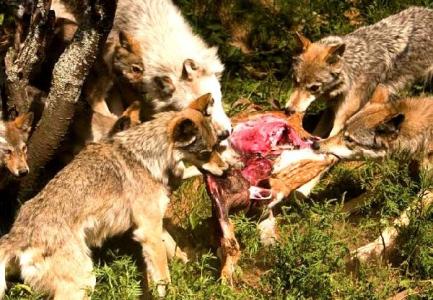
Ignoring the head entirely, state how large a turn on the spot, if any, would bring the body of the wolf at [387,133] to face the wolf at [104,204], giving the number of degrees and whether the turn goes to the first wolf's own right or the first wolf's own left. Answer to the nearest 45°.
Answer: approximately 45° to the first wolf's own left

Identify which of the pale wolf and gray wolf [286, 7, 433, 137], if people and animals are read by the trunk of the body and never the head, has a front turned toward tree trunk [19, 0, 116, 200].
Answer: the gray wolf

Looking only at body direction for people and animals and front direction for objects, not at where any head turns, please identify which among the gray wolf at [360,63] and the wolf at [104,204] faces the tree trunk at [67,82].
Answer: the gray wolf

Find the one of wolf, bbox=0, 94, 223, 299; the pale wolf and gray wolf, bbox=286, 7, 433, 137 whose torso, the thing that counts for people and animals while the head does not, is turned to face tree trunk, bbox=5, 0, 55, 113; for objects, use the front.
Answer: the gray wolf

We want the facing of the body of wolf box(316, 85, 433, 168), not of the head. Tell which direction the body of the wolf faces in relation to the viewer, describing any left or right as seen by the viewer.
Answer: facing to the left of the viewer

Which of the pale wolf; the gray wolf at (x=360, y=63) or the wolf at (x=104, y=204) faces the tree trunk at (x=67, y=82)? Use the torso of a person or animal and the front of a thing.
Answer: the gray wolf

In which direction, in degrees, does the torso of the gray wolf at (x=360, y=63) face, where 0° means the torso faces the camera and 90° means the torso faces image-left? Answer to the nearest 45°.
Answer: approximately 45°

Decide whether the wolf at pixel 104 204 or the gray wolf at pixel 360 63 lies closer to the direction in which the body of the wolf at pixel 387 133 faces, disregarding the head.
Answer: the wolf

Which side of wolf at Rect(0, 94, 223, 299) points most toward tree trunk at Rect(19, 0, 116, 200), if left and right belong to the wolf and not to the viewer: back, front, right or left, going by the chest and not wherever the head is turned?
left

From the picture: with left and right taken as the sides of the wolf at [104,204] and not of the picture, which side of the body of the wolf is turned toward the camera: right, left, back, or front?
right

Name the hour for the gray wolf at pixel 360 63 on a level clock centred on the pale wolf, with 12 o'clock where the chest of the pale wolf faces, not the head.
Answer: The gray wolf is roughly at 10 o'clock from the pale wolf.

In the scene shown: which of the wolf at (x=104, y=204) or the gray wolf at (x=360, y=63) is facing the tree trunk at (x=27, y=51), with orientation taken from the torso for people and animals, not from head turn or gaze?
the gray wolf
